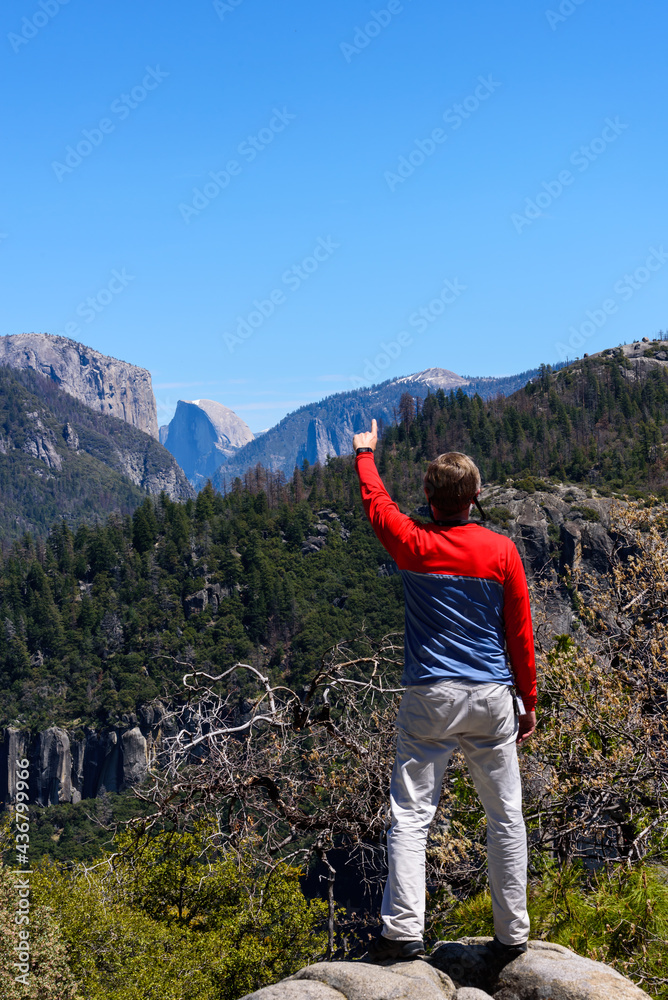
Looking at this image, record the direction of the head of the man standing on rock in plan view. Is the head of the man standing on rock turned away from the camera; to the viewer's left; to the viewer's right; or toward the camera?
away from the camera

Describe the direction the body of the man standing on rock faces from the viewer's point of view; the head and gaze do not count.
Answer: away from the camera

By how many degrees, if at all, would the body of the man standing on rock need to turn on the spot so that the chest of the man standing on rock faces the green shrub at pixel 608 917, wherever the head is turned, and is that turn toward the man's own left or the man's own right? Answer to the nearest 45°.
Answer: approximately 45° to the man's own right
